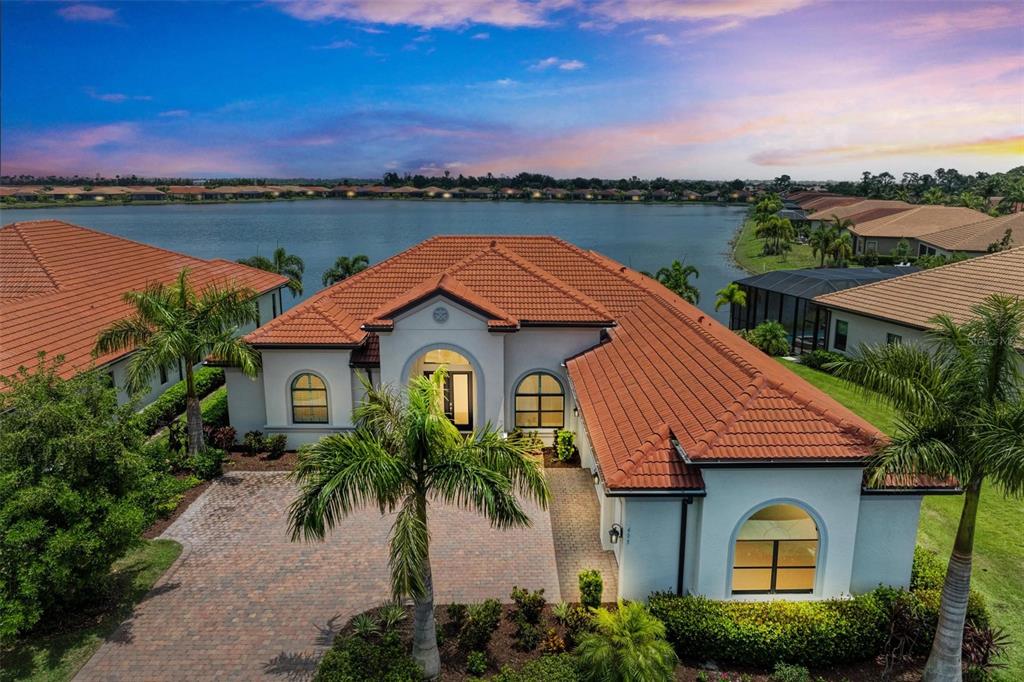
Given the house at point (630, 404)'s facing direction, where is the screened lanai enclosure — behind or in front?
behind

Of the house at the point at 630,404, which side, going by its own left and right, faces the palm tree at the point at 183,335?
right

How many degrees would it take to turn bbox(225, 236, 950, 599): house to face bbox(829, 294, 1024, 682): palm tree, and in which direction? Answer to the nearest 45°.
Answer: approximately 45° to its left

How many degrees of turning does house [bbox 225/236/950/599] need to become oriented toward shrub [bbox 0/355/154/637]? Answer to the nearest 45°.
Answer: approximately 45° to its right

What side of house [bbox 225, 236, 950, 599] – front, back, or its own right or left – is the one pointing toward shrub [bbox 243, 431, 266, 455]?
right

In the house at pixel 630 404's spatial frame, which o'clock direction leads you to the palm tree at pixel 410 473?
The palm tree is roughly at 1 o'clock from the house.

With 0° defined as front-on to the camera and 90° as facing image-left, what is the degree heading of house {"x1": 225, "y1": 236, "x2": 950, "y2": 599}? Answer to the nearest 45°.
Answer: approximately 0°

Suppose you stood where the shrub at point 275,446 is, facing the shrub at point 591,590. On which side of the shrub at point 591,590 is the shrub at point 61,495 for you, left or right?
right

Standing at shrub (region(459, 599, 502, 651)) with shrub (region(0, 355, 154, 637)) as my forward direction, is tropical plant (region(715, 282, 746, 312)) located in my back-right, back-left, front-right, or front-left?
back-right
